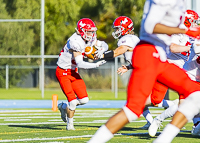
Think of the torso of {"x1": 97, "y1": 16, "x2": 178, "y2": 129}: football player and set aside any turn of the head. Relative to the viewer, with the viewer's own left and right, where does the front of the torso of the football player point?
facing to the left of the viewer

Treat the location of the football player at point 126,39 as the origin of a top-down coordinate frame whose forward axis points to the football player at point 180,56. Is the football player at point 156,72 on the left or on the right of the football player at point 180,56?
right

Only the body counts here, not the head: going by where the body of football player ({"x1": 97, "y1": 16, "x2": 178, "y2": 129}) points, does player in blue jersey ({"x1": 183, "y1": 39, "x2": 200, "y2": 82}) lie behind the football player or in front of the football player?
behind

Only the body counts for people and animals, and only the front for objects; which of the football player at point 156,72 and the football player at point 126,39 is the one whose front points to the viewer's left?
the football player at point 126,39

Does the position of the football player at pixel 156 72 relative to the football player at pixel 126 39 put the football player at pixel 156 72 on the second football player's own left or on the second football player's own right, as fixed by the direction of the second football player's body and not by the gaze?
on the second football player's own left

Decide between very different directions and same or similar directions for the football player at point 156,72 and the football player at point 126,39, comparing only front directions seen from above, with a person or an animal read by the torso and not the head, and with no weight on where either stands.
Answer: very different directions

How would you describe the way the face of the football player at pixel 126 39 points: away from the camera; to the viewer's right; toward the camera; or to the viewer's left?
to the viewer's left
